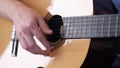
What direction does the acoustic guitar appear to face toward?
toward the camera
